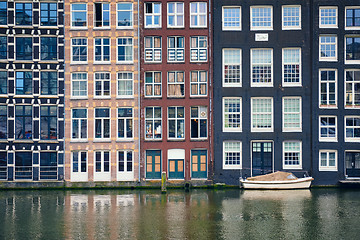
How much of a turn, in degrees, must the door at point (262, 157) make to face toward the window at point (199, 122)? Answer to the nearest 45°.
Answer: approximately 90° to its right

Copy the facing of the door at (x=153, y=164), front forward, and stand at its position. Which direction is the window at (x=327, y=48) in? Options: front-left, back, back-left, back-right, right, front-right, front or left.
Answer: left

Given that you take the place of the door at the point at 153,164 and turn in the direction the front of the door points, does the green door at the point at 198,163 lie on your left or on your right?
on your left

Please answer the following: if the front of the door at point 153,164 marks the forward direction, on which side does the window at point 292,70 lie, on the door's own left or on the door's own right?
on the door's own left

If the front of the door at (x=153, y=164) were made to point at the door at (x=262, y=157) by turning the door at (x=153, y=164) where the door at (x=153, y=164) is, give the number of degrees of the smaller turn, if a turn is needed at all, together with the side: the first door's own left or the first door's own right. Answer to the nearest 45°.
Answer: approximately 90° to the first door's own left

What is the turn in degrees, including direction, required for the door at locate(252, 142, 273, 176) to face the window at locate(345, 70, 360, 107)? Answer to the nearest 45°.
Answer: approximately 90° to its left

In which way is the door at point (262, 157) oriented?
toward the camera

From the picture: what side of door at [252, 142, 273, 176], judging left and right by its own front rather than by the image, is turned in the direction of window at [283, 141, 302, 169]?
left

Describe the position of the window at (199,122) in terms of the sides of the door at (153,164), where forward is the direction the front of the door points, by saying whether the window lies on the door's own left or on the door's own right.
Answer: on the door's own left

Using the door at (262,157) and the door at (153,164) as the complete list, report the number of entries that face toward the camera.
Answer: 2

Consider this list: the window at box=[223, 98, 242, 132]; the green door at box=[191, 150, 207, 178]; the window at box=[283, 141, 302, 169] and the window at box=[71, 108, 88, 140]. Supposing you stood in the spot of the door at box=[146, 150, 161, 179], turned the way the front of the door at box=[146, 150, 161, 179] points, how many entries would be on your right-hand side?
1

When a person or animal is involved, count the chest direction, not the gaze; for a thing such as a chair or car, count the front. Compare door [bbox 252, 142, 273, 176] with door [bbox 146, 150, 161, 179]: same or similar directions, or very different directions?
same or similar directions

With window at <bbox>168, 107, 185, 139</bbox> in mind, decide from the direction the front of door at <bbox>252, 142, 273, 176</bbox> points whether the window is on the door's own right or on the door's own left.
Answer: on the door's own right
